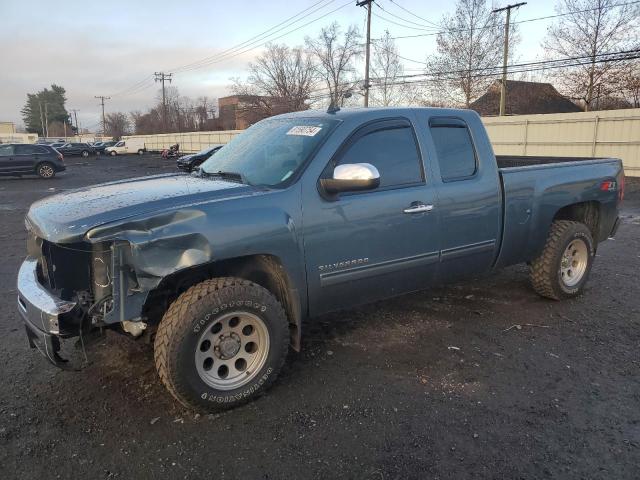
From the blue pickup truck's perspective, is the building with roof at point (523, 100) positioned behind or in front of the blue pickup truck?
behind

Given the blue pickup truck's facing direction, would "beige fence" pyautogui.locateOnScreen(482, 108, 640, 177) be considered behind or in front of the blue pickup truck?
behind

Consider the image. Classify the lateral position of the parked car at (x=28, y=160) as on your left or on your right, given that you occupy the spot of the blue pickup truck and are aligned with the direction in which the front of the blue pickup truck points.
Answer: on your right

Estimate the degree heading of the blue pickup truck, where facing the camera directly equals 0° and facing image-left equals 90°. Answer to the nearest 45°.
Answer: approximately 45°
